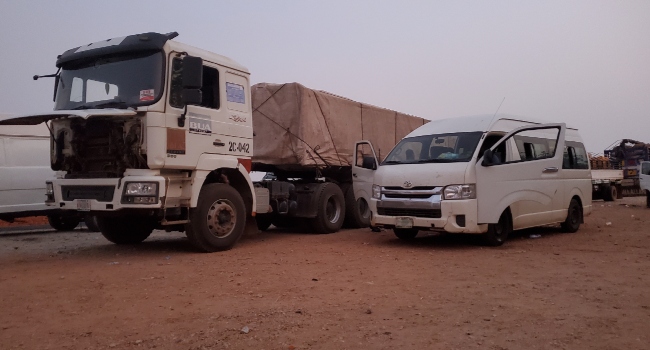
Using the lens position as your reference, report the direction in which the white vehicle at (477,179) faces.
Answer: facing the viewer and to the left of the viewer

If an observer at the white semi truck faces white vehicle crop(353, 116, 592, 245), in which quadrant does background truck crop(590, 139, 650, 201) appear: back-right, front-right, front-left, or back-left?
front-left

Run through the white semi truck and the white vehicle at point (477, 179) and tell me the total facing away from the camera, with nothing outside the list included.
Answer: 0

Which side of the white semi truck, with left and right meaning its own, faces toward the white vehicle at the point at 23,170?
right

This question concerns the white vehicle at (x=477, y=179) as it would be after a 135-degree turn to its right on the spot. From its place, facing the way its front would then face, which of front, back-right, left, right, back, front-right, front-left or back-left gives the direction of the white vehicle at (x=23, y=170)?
left

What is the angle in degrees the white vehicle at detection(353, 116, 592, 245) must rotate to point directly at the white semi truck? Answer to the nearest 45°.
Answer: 0° — it already faces it

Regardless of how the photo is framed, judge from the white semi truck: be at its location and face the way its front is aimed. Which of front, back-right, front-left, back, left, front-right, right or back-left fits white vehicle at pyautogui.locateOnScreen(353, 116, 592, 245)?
back-left

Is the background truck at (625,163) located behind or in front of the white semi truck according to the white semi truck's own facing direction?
behind
